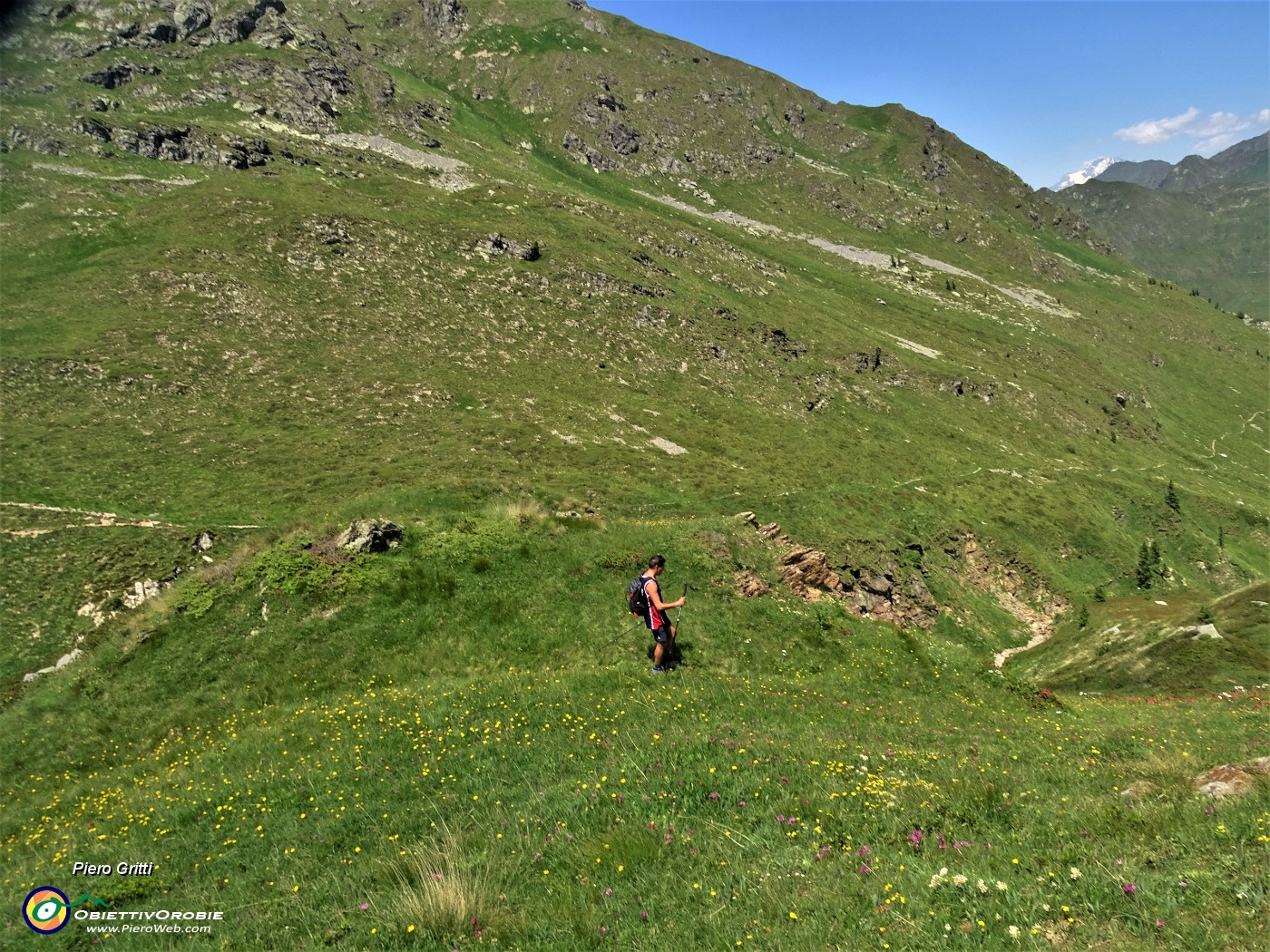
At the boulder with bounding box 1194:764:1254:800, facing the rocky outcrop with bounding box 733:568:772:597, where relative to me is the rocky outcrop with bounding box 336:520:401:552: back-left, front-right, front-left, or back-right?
front-left

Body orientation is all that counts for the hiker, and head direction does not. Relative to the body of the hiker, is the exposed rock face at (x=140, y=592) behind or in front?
behind

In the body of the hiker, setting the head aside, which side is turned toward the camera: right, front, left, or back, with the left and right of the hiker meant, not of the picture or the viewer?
right

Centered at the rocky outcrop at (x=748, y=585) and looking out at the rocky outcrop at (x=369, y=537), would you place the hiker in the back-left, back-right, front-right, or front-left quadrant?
front-left

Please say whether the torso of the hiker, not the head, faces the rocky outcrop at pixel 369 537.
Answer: no

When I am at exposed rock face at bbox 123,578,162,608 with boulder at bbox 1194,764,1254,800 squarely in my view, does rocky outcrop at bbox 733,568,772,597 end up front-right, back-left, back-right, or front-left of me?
front-left

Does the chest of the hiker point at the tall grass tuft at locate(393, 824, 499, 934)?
no

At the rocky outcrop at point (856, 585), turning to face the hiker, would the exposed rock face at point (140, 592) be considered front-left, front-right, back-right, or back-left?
front-right

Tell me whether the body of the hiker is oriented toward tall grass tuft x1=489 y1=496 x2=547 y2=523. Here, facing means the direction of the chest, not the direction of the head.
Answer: no
